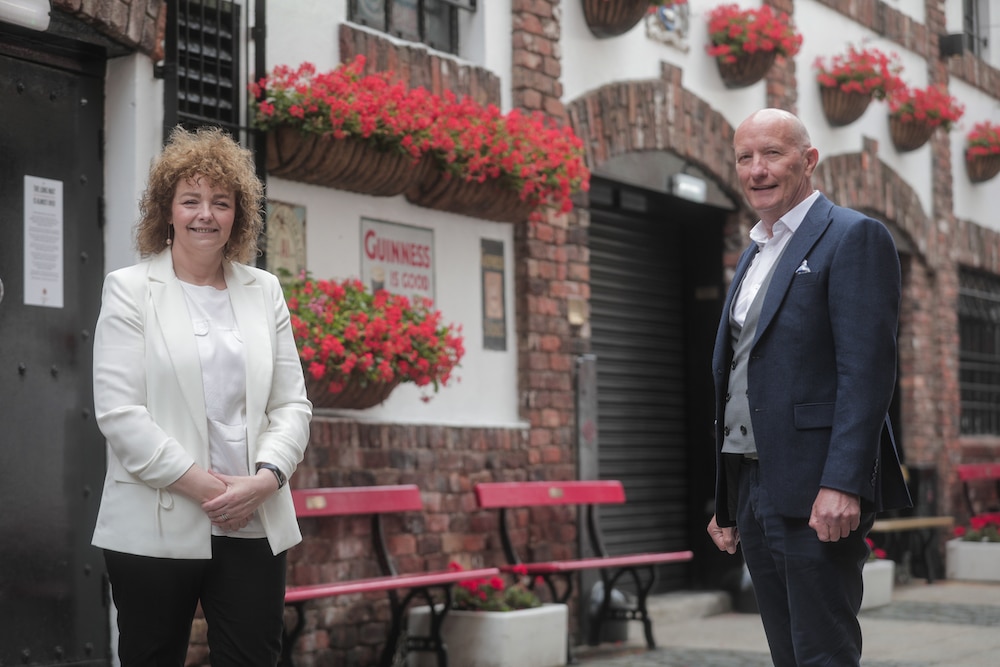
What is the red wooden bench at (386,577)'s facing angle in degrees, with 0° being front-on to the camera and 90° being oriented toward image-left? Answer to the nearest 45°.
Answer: approximately 315°

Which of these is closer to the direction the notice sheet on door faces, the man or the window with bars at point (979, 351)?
the man

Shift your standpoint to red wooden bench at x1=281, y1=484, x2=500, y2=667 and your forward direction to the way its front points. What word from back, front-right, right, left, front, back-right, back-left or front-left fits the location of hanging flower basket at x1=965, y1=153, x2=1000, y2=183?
left

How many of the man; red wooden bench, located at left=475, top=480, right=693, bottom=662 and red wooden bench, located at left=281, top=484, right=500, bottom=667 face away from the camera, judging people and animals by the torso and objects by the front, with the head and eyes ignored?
0

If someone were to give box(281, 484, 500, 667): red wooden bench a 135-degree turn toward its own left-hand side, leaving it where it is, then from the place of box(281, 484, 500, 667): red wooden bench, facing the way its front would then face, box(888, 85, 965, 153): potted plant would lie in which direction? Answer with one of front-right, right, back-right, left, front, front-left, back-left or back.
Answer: front-right

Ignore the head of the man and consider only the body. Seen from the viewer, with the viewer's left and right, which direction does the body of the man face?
facing the viewer and to the left of the viewer

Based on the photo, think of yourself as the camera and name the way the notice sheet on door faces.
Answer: facing the viewer and to the right of the viewer

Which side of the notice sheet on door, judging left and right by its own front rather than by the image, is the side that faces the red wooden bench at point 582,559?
left

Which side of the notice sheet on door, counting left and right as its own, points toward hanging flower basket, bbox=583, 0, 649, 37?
left

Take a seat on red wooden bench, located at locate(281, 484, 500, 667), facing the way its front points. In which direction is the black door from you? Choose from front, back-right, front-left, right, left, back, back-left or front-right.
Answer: right

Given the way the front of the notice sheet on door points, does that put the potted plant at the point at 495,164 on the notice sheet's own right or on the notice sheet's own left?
on the notice sheet's own left

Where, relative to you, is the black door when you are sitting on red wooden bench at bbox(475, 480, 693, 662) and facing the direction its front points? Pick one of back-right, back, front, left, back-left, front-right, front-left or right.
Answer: right

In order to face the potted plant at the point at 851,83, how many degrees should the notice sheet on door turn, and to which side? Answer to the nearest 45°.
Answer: approximately 90° to its left

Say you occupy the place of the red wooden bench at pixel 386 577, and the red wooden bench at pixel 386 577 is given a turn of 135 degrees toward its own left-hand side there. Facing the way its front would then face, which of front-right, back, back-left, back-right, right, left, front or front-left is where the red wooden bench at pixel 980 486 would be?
front-right

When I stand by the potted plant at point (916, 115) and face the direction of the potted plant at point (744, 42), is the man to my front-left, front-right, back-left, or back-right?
front-left

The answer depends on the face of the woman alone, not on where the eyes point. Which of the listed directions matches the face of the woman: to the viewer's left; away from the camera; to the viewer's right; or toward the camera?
toward the camera

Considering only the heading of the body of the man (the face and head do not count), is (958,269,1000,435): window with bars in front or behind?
behind

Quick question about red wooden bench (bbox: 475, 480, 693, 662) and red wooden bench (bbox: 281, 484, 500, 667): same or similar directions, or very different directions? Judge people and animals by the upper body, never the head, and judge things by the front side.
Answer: same or similar directions
